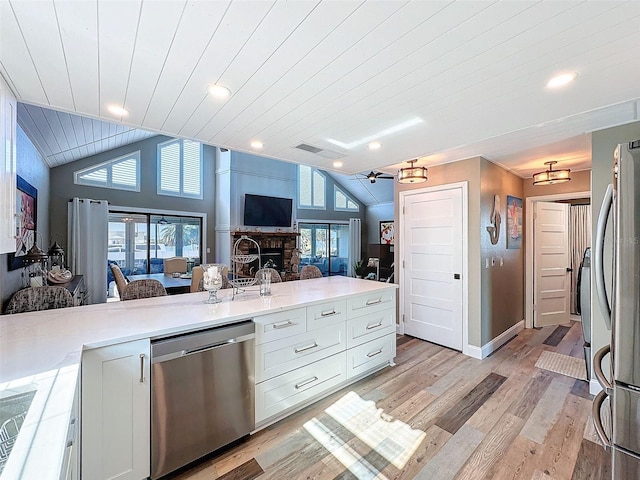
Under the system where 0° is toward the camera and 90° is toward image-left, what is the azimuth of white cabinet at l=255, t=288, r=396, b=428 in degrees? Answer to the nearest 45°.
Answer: approximately 315°

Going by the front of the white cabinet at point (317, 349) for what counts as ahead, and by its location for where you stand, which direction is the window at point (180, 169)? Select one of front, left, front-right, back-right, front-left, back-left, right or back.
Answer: back

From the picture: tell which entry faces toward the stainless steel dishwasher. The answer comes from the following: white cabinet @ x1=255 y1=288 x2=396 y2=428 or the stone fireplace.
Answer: the stone fireplace

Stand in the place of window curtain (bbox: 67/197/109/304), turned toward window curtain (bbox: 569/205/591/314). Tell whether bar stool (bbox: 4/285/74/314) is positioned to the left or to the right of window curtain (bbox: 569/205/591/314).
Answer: right

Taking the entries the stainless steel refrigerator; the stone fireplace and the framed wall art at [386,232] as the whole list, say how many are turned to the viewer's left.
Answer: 1

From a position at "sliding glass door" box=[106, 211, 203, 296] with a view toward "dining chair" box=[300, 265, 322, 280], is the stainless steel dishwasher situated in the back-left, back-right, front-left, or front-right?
front-right

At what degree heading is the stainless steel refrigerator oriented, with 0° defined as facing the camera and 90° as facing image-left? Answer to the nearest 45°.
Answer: approximately 90°

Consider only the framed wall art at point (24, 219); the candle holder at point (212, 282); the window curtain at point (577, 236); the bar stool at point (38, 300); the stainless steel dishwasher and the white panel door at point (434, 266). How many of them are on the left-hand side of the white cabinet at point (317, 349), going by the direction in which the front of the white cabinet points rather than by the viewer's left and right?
2

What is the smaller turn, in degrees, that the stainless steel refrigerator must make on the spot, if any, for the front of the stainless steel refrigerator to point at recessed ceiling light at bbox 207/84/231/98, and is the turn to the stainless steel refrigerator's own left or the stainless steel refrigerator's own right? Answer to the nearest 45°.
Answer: approximately 45° to the stainless steel refrigerator's own left

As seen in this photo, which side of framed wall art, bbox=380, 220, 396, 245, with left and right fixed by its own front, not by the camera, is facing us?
front

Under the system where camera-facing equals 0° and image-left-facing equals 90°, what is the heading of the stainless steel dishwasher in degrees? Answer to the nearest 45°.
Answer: approximately 315°

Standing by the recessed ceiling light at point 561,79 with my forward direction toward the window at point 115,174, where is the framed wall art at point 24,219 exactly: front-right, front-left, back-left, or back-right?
front-left

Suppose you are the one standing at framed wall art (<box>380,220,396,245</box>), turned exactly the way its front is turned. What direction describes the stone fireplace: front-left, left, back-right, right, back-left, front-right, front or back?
front-right

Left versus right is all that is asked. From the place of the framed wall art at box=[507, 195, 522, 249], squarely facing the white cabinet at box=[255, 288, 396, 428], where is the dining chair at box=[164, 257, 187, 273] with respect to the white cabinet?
right

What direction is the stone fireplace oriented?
toward the camera
